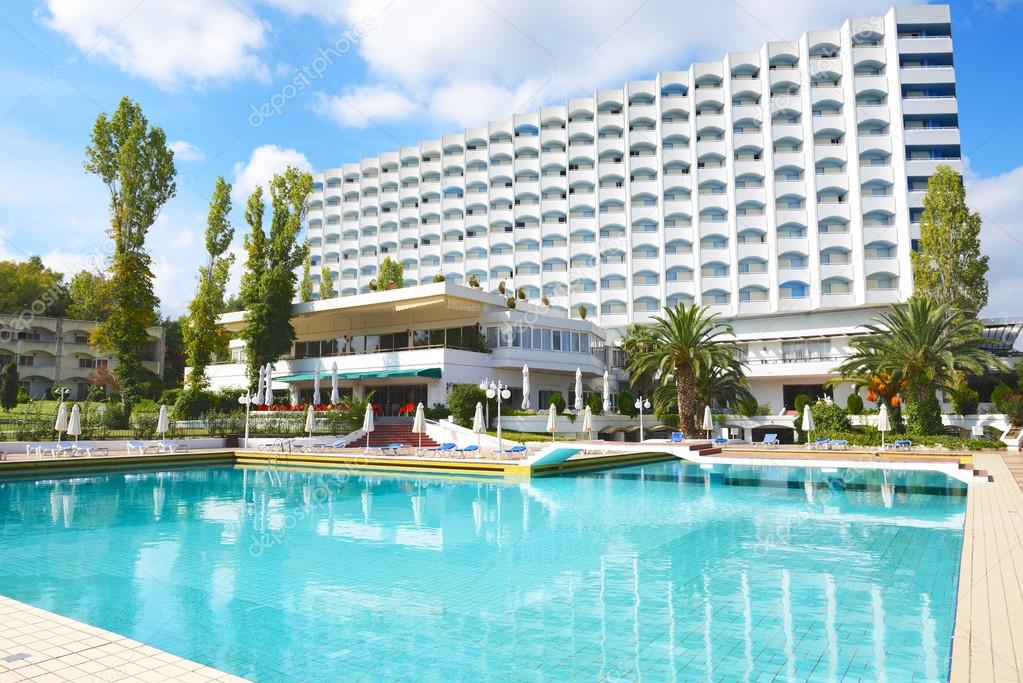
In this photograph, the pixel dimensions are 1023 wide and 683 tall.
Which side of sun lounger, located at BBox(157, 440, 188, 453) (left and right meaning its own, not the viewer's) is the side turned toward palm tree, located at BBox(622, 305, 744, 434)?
front

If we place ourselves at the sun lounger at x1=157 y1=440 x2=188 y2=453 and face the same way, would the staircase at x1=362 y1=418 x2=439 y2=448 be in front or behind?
in front

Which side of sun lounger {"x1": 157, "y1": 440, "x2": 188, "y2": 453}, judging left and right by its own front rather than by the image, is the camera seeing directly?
right

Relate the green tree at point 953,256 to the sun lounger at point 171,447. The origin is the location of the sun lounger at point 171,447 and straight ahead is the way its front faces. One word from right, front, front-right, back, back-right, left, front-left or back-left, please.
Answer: front

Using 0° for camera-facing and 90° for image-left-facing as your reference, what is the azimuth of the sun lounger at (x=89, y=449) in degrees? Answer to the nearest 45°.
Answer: approximately 270°

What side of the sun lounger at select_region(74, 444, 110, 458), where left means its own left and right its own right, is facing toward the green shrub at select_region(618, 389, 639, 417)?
front

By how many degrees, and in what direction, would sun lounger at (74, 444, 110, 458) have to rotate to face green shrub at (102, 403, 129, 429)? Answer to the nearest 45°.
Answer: approximately 90° to its left

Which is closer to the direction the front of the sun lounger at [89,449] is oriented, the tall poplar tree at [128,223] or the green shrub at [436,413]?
the green shrub

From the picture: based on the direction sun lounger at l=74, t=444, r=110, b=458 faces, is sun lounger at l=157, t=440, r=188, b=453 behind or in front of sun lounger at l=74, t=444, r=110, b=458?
in front

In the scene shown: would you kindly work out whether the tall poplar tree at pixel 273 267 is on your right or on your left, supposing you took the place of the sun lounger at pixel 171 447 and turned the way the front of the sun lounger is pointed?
on your left

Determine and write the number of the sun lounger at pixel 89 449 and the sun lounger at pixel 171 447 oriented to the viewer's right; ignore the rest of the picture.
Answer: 2

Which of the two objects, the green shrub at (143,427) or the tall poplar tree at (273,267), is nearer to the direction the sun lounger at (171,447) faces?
the tall poplar tree

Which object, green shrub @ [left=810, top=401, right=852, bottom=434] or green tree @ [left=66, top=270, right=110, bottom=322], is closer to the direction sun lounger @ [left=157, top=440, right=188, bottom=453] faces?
the green shrub
